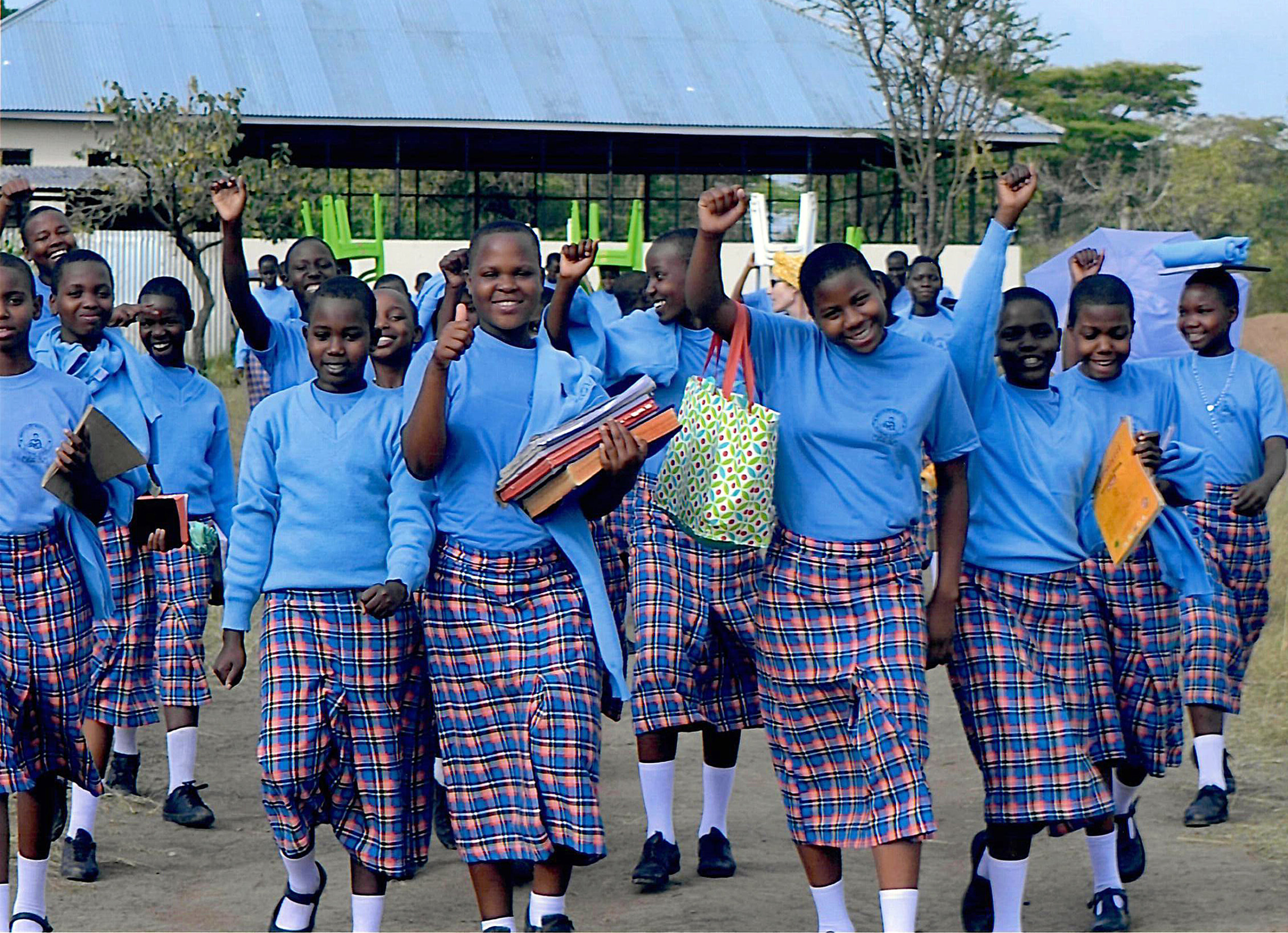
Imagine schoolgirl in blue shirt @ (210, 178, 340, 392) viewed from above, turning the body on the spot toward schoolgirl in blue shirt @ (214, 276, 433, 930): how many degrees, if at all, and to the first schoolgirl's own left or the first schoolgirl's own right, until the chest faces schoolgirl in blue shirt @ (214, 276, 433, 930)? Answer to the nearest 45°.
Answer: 0° — they already face them

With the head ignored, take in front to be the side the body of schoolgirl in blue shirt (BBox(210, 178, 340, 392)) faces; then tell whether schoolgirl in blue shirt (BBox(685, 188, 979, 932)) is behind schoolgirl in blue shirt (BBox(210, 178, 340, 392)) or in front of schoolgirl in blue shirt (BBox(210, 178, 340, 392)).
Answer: in front

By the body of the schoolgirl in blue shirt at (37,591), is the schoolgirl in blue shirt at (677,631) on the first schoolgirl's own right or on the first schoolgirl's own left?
on the first schoolgirl's own left

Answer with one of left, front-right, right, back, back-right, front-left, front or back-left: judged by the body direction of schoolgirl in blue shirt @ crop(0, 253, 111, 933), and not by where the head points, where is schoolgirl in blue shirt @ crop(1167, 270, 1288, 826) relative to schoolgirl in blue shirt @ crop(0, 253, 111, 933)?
left

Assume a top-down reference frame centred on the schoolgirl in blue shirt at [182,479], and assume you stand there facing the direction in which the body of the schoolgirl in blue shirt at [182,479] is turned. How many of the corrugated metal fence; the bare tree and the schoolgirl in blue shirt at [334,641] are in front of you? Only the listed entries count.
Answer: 1

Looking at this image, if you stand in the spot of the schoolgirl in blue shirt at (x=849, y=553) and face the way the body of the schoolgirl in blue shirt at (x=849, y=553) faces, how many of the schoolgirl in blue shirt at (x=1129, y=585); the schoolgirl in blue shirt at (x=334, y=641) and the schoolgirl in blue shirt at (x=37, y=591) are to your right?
2

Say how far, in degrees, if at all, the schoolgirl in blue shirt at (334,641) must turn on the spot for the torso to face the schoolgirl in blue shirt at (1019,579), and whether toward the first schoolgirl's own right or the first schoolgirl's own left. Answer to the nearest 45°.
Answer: approximately 90° to the first schoolgirl's own left

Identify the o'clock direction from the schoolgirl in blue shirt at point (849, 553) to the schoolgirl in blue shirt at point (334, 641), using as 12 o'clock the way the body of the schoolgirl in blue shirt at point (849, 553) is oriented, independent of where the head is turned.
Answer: the schoolgirl in blue shirt at point (334, 641) is roughly at 3 o'clock from the schoolgirl in blue shirt at point (849, 553).

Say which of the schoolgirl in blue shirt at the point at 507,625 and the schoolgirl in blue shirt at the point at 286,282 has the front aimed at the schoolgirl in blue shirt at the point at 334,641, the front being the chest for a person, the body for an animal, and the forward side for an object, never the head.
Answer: the schoolgirl in blue shirt at the point at 286,282

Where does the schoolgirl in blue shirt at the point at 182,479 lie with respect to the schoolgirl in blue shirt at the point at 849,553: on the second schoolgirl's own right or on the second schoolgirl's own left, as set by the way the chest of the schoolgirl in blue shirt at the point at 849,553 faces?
on the second schoolgirl's own right

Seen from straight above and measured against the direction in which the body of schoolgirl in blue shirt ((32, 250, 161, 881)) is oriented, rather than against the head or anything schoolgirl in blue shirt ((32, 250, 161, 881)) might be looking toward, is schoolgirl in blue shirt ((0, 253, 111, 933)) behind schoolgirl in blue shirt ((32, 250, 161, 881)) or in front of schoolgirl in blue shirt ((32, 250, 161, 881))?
in front

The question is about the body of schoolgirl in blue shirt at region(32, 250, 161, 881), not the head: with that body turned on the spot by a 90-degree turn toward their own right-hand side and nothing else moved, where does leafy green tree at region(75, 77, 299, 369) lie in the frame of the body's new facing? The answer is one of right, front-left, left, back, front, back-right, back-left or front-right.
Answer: right

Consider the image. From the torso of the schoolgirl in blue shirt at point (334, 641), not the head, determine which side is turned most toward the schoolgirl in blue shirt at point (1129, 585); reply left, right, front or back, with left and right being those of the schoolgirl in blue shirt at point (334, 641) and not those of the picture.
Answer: left
